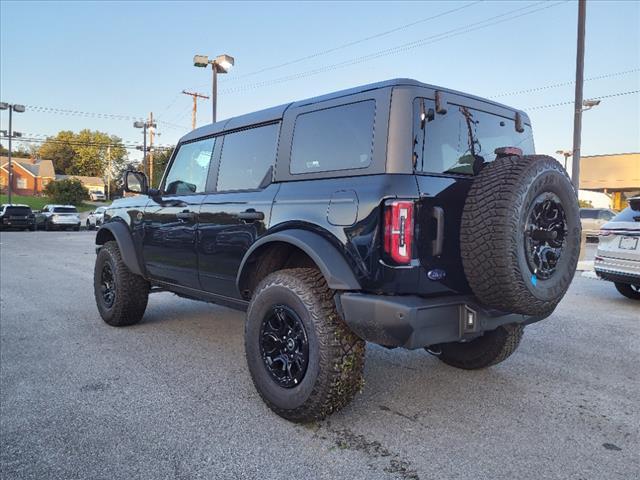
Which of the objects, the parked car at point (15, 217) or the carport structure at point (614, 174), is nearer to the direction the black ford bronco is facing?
the parked car

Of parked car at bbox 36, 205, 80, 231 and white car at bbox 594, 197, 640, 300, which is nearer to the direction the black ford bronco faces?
the parked car

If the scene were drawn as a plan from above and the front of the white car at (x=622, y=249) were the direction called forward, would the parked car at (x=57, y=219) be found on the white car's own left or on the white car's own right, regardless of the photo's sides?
on the white car's own left

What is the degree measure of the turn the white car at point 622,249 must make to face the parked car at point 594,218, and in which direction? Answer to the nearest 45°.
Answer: approximately 45° to its left

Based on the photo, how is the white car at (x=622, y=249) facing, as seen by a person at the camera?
facing away from the viewer and to the right of the viewer

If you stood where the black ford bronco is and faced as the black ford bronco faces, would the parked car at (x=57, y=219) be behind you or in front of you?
in front

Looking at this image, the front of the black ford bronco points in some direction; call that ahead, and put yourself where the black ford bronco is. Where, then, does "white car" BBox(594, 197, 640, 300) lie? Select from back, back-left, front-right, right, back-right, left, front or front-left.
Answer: right

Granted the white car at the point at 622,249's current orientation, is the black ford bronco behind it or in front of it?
behind

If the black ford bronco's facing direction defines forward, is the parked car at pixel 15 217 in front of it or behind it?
in front

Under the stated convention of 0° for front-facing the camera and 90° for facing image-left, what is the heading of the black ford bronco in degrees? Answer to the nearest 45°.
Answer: approximately 135°

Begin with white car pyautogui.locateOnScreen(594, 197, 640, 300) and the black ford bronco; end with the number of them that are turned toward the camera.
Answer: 0
